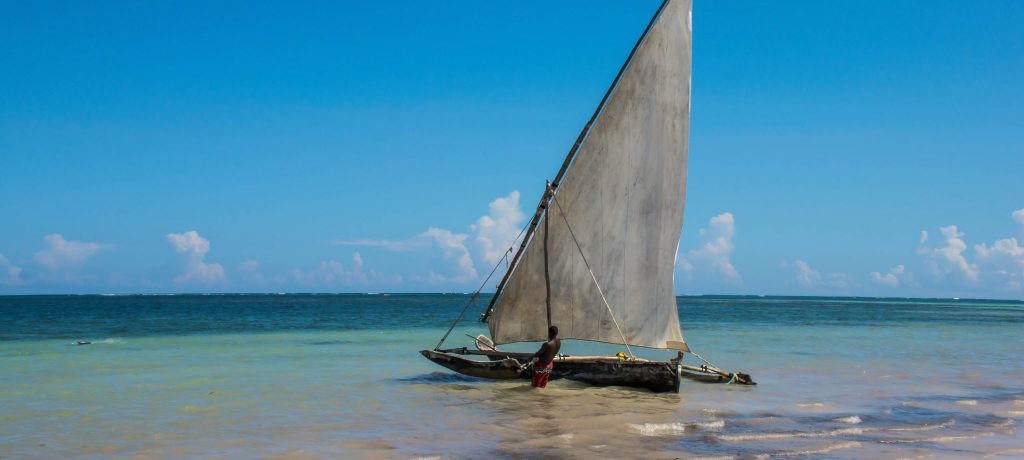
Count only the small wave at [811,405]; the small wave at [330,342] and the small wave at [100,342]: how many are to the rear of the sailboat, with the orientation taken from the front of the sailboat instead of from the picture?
1

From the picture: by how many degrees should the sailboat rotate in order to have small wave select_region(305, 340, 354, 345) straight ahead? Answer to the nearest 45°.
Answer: approximately 45° to its right

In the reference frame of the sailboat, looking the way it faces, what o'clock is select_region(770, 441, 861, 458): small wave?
The small wave is roughly at 8 o'clock from the sailboat.

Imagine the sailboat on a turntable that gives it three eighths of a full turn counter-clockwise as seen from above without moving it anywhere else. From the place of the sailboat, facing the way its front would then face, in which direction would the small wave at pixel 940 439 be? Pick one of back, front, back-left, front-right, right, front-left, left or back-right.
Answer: front

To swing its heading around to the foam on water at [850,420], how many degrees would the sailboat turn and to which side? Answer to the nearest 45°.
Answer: approximately 135° to its left

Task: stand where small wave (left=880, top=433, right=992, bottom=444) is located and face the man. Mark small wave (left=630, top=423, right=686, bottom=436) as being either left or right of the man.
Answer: left

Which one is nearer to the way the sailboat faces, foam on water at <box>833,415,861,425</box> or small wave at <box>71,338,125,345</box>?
the small wave

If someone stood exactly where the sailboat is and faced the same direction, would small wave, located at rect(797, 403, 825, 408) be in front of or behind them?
behind

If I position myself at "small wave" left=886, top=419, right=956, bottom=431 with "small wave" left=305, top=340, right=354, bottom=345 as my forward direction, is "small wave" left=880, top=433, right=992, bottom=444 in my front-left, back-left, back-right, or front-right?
back-left

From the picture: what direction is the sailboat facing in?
to the viewer's left
